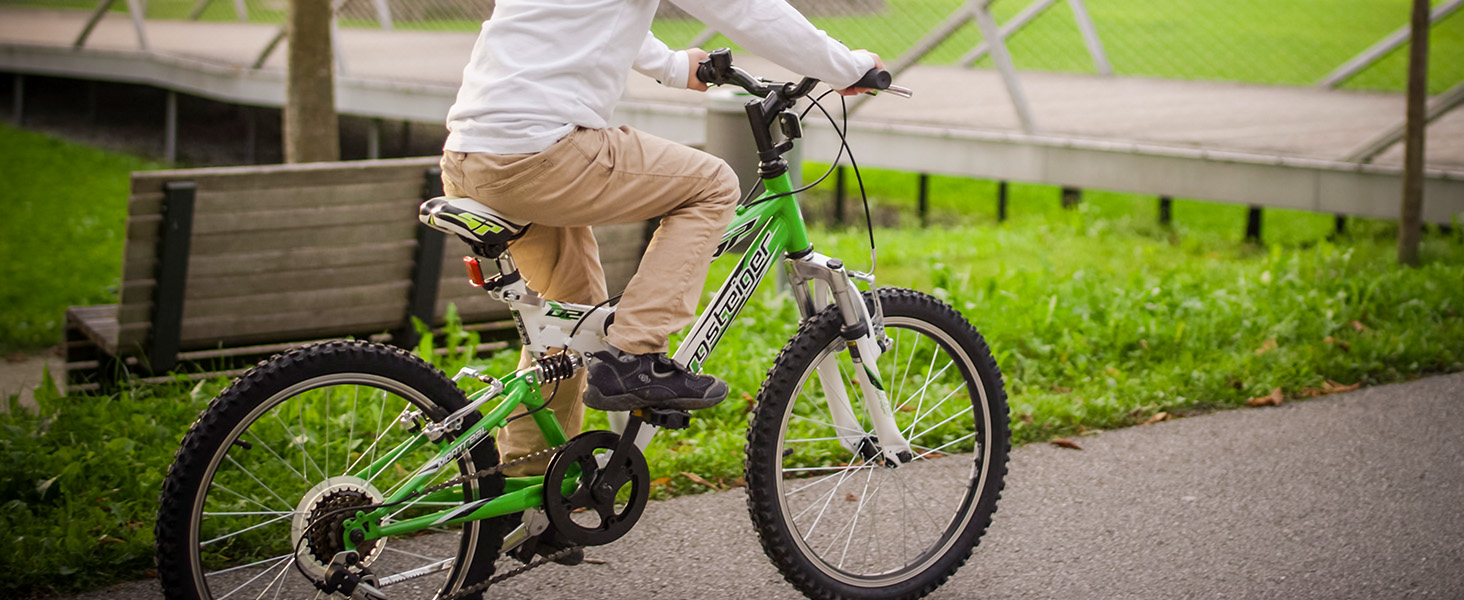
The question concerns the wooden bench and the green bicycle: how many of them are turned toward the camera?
0

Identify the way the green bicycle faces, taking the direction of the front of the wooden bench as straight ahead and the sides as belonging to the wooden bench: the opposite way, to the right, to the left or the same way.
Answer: to the right

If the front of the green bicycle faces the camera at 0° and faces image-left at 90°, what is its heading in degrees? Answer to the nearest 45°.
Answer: approximately 225°

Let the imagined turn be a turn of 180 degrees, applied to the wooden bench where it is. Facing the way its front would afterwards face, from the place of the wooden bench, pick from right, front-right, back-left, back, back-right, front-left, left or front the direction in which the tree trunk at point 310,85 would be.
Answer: back-left

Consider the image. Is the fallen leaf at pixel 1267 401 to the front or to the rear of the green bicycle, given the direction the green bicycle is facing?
to the front

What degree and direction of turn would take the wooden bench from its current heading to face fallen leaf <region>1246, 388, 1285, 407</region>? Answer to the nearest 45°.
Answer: approximately 135° to its right

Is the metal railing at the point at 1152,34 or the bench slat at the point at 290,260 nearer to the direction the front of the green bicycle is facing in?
the metal railing

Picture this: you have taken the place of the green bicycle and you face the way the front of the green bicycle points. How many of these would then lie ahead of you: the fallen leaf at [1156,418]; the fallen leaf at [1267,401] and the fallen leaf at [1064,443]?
3

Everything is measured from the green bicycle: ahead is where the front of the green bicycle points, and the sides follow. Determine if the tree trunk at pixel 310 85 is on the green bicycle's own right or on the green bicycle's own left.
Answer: on the green bicycle's own left

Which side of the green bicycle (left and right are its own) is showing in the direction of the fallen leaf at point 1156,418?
front

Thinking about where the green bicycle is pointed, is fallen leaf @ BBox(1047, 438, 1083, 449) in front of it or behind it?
in front

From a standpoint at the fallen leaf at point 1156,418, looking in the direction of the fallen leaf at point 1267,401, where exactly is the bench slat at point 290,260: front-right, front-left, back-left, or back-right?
back-left

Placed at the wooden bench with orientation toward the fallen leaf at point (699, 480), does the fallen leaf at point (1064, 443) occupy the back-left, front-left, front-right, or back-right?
front-left

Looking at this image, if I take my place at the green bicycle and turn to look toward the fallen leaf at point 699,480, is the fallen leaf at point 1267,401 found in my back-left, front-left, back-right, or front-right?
front-right
